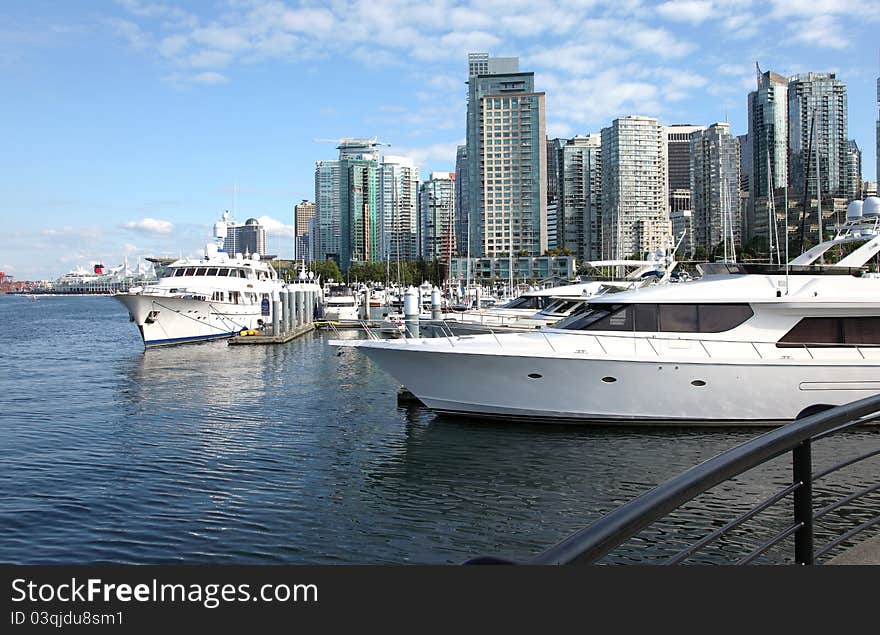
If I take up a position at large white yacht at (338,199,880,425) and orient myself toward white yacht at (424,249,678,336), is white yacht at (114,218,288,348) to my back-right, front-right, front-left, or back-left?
front-left

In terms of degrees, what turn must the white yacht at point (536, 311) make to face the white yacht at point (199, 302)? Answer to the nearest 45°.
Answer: approximately 45° to its right

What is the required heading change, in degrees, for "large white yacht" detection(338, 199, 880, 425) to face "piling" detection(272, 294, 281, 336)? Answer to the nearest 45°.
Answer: approximately 45° to its right

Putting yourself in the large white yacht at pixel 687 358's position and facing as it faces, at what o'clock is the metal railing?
The metal railing is roughly at 9 o'clock from the large white yacht.

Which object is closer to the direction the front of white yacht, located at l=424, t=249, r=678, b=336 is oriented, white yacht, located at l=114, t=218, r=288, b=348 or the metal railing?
the white yacht

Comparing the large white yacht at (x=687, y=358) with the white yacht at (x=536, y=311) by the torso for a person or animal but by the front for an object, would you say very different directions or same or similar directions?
same or similar directions

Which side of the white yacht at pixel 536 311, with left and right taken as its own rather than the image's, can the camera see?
left

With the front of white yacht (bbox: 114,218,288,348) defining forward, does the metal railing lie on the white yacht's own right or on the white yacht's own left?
on the white yacht's own left

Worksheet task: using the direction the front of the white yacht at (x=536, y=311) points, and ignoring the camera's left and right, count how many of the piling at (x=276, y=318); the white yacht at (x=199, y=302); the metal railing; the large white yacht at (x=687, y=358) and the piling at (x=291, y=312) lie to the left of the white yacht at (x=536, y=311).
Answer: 2

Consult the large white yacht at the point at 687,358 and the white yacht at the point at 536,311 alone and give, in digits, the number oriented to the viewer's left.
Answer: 2

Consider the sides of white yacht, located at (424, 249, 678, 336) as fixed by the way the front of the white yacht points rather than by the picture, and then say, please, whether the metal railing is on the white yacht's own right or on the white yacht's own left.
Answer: on the white yacht's own left

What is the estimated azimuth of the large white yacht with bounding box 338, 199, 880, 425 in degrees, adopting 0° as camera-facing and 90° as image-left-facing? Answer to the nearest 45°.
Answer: approximately 90°
